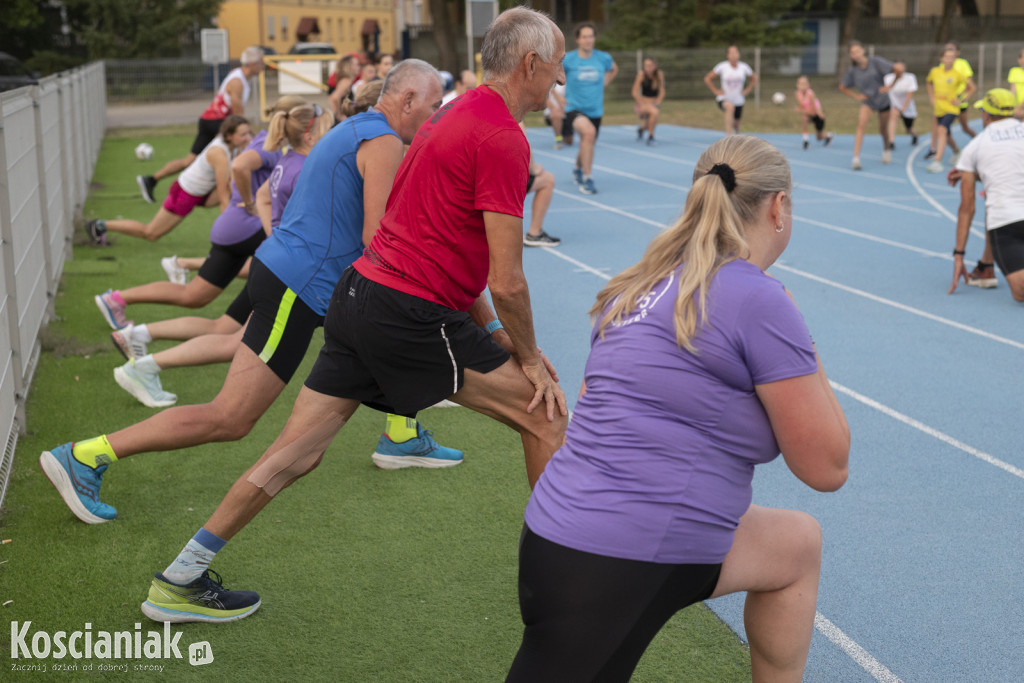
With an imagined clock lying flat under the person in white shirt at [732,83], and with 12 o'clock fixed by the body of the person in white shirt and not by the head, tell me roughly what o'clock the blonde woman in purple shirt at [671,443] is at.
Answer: The blonde woman in purple shirt is roughly at 12 o'clock from the person in white shirt.

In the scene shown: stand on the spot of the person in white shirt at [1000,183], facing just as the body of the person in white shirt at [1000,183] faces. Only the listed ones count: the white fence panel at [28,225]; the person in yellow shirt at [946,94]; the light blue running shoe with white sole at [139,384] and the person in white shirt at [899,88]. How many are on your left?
2

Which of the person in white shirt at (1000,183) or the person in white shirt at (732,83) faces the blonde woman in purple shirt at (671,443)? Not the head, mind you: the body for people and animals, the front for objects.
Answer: the person in white shirt at (732,83)

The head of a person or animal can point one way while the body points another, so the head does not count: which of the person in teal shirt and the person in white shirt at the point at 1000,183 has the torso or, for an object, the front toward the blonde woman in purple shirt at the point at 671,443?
the person in teal shirt

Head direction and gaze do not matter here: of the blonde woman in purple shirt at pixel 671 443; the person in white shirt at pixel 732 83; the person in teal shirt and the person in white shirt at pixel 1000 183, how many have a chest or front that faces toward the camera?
2

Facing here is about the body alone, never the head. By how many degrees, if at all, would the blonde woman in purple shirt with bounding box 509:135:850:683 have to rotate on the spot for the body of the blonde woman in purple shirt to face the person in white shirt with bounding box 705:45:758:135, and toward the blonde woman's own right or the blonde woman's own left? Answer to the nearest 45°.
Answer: approximately 45° to the blonde woman's own left

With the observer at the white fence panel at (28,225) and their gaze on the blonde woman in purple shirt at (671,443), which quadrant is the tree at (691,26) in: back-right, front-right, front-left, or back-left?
back-left

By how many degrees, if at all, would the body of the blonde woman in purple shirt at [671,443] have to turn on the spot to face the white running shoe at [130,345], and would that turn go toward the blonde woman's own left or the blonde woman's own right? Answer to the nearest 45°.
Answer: approximately 90° to the blonde woman's own left

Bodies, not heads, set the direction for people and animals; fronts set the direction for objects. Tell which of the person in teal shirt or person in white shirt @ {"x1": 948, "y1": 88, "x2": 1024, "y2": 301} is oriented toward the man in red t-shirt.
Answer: the person in teal shirt

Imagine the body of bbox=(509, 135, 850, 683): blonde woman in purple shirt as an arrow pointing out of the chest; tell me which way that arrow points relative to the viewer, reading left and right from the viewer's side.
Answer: facing away from the viewer and to the right of the viewer

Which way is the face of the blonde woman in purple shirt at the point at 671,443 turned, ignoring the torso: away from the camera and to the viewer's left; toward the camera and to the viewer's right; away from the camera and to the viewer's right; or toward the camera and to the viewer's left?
away from the camera and to the viewer's right

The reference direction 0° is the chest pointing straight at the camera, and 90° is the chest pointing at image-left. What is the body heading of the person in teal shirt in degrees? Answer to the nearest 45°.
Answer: approximately 0°
